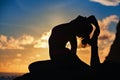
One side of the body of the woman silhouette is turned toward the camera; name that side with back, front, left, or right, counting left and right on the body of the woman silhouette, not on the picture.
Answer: right
